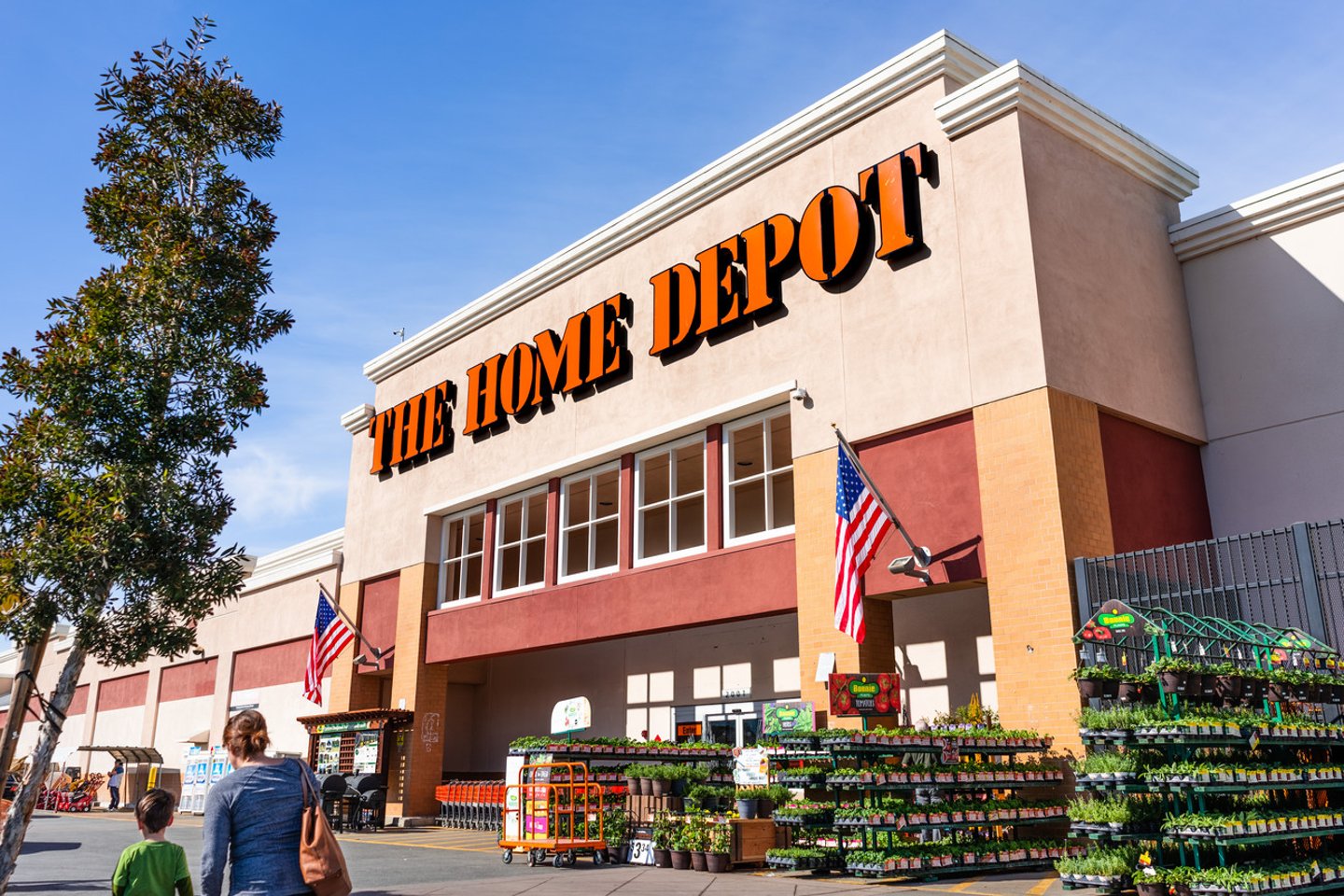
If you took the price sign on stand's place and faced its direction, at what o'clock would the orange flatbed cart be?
The orange flatbed cart is roughly at 3 o'clock from the price sign on stand.

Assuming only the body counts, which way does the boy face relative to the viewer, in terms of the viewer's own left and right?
facing away from the viewer

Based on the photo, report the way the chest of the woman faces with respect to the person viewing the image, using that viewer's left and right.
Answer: facing away from the viewer

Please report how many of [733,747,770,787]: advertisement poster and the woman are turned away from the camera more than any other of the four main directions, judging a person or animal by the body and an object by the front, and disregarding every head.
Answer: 1

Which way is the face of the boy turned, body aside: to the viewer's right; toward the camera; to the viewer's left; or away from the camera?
away from the camera

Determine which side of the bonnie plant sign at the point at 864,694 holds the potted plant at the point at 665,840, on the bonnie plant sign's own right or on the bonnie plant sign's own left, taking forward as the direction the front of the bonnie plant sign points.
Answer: on the bonnie plant sign's own right

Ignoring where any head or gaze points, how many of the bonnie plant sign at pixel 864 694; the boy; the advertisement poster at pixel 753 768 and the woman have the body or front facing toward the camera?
2

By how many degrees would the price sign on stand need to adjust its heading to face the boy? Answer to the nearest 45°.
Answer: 0° — it already faces them

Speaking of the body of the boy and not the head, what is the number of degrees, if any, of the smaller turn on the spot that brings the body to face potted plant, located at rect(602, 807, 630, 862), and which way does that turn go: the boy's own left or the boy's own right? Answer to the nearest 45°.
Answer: approximately 45° to the boy's own right

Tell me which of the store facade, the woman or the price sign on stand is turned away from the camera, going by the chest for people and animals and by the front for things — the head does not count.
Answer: the woman
